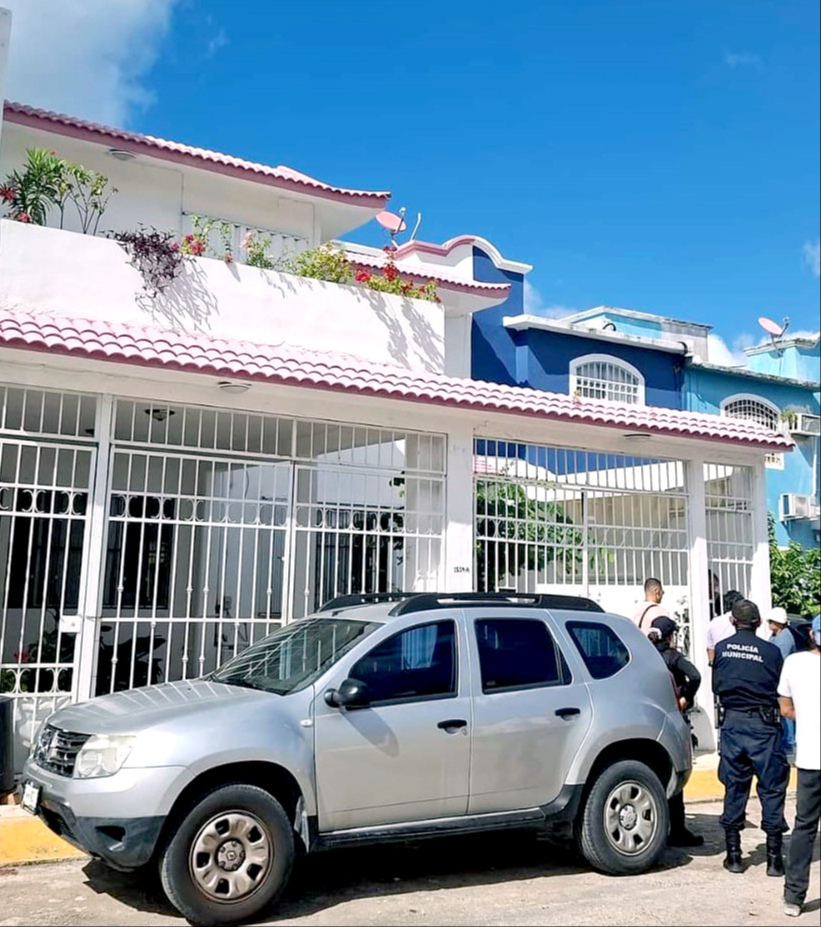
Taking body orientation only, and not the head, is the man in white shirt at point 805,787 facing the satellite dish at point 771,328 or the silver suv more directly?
the satellite dish

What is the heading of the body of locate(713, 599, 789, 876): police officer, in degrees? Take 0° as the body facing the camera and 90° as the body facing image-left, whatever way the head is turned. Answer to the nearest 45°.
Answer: approximately 180°

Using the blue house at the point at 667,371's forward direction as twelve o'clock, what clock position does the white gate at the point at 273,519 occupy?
The white gate is roughly at 2 o'clock from the blue house.

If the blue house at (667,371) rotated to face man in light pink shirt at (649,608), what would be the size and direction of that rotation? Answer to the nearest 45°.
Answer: approximately 45° to its right

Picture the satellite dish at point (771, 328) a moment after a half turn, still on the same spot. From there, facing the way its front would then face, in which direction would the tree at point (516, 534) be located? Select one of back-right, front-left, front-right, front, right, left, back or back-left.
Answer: back-left

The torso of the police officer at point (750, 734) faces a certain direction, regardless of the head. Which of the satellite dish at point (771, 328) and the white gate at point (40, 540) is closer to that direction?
the satellite dish

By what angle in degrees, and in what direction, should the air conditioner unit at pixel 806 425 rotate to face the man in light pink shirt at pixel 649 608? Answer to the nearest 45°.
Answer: approximately 45° to its right

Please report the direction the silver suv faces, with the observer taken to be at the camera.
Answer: facing the viewer and to the left of the viewer

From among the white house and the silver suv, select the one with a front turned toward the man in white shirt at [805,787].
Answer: the white house

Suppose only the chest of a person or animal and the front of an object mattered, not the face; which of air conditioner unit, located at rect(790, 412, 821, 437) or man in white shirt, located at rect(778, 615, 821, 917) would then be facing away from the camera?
the man in white shirt

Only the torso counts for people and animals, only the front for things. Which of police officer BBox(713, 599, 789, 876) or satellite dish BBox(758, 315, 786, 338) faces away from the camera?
the police officer

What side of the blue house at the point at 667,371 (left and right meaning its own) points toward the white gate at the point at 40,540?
right

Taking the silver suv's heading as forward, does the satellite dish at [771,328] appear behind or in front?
behind

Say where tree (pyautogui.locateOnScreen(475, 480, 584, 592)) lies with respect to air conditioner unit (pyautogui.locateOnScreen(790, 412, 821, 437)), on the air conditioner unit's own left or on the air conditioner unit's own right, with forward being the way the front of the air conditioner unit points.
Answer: on the air conditioner unit's own right

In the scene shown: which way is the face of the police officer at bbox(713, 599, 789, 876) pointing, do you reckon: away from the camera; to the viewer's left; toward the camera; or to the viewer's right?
away from the camera

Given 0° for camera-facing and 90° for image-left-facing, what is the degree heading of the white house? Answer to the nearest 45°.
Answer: approximately 315°
